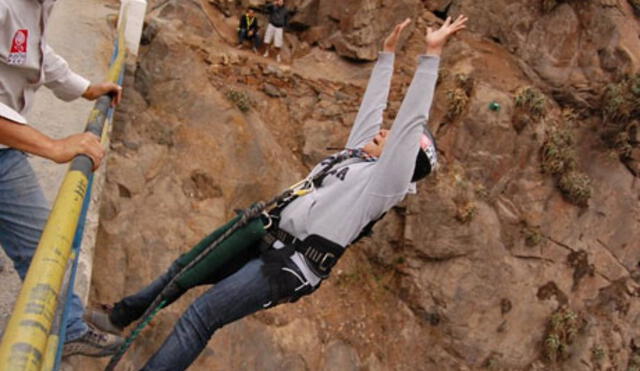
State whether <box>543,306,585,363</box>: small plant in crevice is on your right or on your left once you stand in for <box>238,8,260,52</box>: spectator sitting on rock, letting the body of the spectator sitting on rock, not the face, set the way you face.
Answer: on your left

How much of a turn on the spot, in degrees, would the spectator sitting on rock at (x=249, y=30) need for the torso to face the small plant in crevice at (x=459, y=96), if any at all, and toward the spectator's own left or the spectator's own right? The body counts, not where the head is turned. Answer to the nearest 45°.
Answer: approximately 45° to the spectator's own left

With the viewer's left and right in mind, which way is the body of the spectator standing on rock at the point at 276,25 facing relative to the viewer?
facing the viewer

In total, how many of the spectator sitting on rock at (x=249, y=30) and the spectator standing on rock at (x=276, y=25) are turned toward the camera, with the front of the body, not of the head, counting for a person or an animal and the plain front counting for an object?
2

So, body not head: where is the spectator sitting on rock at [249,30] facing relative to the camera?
toward the camera

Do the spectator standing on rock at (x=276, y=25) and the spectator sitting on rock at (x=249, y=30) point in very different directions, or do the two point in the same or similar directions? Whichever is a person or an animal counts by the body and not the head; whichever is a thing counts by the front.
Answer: same or similar directions

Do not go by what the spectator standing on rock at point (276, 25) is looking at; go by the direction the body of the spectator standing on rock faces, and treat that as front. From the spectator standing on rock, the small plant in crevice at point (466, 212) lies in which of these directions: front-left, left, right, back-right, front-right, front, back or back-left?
front-left

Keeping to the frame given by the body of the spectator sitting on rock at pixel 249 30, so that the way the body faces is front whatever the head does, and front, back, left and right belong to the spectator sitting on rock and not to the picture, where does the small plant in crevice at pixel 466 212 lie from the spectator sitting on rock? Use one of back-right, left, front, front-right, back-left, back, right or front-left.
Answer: front-left

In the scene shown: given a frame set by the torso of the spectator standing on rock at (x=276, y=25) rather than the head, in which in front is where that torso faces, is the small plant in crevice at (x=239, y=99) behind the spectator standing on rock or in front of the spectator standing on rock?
in front

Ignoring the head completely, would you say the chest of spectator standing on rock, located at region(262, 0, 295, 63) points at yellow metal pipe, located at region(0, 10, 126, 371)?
yes

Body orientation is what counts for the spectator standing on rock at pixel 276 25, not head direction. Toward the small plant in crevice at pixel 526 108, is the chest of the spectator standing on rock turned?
no

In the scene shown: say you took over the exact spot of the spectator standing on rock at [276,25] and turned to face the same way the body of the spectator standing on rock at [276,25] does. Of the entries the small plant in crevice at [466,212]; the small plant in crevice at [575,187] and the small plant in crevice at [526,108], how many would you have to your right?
0

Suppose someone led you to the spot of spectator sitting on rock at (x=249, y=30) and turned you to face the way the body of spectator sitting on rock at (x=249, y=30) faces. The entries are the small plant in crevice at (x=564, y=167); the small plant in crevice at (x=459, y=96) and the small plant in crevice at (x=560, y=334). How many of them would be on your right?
0
